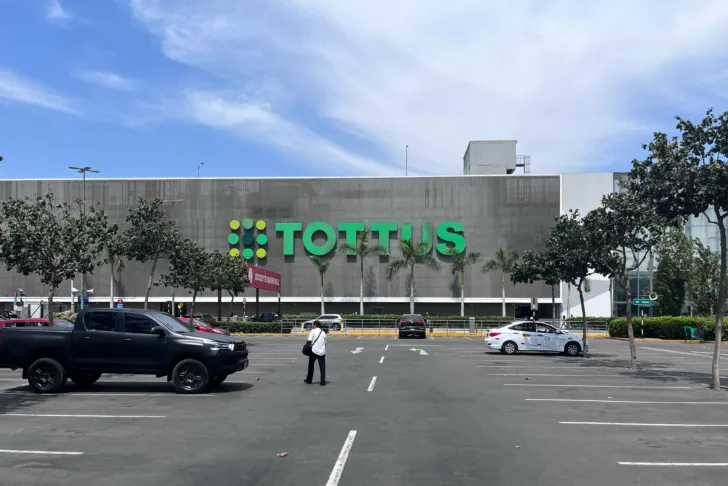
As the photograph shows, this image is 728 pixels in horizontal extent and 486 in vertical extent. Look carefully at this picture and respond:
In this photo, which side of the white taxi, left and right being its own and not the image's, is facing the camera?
right

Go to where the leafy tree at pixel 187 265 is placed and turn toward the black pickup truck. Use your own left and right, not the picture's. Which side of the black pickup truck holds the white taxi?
left

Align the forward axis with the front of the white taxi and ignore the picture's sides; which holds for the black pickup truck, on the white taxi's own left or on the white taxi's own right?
on the white taxi's own right

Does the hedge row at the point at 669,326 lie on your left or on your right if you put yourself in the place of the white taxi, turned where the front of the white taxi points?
on your left

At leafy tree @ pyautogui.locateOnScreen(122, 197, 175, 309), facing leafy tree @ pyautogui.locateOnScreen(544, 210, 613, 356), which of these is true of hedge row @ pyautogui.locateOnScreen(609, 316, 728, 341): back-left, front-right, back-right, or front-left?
front-left

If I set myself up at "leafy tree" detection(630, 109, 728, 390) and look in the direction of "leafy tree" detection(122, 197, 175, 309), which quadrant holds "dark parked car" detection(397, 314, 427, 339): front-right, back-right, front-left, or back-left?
front-right

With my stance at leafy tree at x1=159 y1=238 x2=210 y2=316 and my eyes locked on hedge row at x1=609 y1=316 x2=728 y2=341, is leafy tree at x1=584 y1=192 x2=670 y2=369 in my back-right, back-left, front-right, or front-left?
front-right
